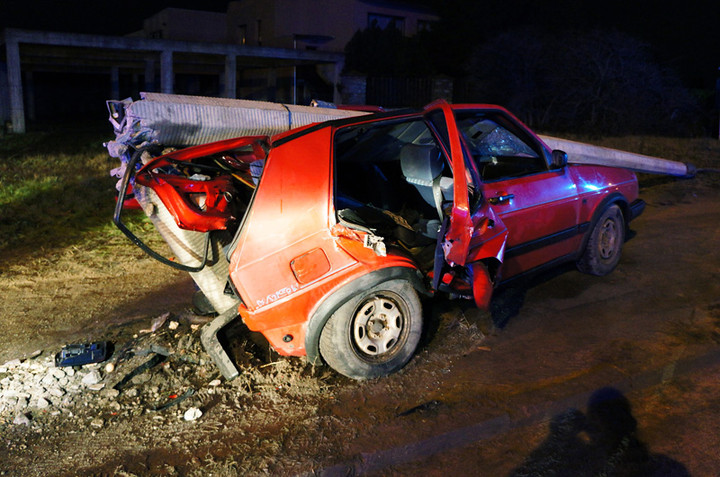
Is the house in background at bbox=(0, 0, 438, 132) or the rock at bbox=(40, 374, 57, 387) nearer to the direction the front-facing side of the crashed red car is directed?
the house in background

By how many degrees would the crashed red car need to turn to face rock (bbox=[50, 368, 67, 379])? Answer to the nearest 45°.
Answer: approximately 135° to its left

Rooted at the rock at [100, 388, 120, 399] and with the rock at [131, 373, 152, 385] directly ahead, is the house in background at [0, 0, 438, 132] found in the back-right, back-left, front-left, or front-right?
front-left

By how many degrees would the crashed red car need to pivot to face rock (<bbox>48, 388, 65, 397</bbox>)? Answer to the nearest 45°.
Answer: approximately 135° to its left

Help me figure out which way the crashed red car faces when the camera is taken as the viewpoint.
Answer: facing away from the viewer and to the right of the viewer

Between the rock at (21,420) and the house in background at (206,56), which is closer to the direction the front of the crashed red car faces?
the house in background

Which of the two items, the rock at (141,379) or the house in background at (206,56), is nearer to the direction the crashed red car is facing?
the house in background

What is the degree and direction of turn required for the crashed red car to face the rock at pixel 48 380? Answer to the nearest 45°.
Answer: approximately 135° to its left

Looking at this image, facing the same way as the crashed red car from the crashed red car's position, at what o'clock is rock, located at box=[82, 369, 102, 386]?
The rock is roughly at 7 o'clock from the crashed red car.

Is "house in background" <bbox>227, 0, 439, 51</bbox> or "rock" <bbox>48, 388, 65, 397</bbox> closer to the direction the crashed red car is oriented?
the house in background

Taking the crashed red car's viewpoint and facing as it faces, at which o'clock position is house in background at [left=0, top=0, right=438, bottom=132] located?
The house in background is roughly at 10 o'clock from the crashed red car.

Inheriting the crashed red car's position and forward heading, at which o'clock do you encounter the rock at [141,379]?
The rock is roughly at 7 o'clock from the crashed red car.

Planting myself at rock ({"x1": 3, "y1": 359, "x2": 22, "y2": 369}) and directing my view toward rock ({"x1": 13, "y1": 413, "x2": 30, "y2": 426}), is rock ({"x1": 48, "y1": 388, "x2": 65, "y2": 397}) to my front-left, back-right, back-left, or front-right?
front-left

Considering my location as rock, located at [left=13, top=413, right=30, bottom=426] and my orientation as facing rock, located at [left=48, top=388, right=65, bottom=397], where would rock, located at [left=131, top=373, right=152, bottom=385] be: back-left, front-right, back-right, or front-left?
front-right

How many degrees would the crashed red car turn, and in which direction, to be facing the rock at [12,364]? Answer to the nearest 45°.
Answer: approximately 135° to its left
